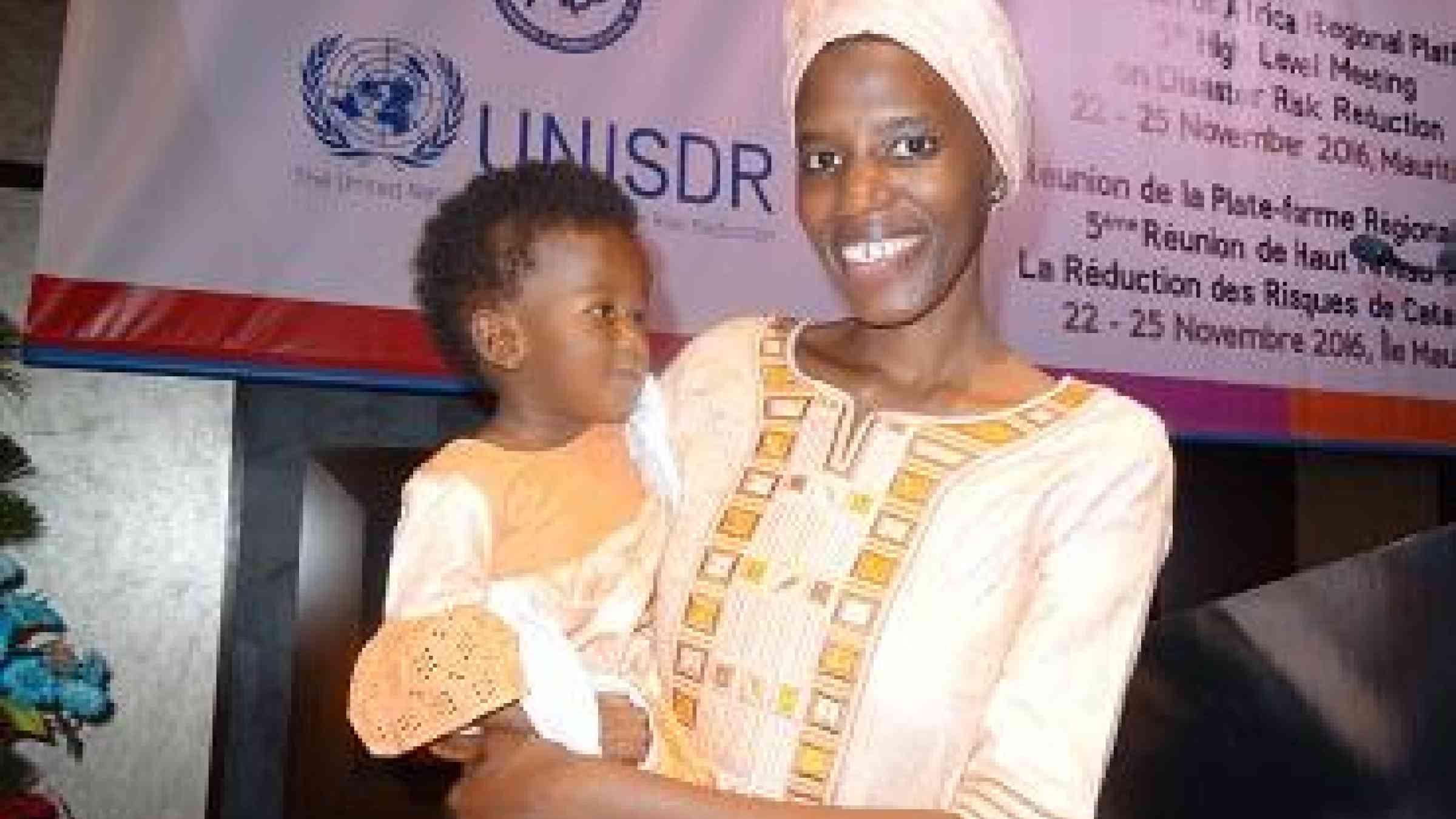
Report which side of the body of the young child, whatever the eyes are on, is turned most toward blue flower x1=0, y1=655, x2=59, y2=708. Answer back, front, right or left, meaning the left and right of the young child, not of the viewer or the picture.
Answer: back

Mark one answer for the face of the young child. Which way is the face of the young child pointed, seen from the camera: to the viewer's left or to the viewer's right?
to the viewer's right

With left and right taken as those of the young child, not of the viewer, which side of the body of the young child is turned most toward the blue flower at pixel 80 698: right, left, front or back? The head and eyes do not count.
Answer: back

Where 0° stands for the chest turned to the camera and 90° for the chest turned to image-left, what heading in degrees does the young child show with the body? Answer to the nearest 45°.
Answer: approximately 315°

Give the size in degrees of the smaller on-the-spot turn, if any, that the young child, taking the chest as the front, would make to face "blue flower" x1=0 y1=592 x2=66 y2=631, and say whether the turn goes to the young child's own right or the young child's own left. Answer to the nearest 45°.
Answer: approximately 180°
